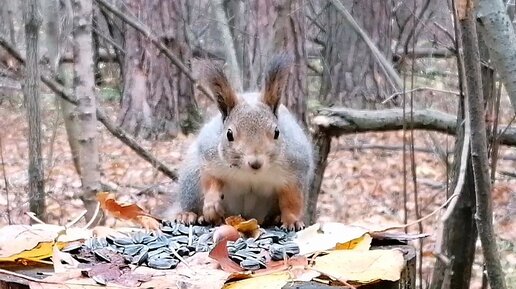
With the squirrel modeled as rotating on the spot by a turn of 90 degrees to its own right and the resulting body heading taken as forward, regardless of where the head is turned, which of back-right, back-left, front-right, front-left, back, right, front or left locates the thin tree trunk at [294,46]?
right

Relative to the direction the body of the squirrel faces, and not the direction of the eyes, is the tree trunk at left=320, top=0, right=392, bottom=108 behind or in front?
behind

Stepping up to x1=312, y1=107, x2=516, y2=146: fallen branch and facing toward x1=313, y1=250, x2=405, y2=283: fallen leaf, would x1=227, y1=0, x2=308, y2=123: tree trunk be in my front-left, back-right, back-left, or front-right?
back-right

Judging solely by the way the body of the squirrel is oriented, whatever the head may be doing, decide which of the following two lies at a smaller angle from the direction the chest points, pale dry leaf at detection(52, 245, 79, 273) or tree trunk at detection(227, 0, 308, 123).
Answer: the pale dry leaf

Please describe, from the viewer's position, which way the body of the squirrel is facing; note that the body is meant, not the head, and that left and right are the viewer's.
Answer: facing the viewer

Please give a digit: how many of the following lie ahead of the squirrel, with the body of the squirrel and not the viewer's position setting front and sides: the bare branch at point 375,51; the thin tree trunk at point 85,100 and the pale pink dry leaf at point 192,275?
1

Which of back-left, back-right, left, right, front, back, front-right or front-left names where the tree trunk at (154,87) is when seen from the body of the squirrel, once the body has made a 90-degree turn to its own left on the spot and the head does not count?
left

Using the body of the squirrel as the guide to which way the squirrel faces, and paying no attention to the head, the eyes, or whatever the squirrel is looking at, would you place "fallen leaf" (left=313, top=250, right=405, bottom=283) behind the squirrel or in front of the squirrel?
in front

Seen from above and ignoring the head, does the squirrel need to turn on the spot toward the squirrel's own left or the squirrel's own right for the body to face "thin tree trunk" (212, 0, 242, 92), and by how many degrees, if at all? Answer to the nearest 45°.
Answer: approximately 180°
